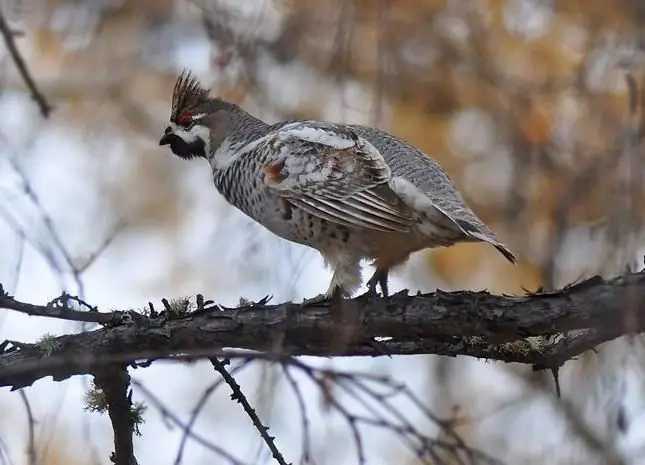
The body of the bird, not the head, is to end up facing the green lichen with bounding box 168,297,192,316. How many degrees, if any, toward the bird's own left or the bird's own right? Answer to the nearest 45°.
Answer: approximately 45° to the bird's own left

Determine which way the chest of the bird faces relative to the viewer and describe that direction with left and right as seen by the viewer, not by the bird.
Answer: facing to the left of the viewer

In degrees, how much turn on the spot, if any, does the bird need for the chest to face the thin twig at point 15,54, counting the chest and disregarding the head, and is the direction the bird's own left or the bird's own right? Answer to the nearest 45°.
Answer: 0° — it already faces it

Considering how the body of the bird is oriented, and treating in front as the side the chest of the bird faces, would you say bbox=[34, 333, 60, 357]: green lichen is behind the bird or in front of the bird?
in front
